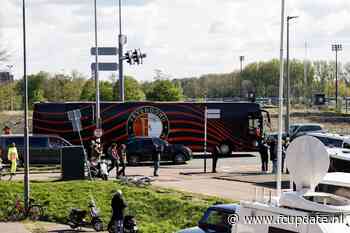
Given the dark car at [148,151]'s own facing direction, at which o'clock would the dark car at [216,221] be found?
the dark car at [216,221] is roughly at 3 o'clock from the dark car at [148,151].

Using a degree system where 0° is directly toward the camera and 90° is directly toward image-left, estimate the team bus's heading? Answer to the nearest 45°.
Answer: approximately 270°

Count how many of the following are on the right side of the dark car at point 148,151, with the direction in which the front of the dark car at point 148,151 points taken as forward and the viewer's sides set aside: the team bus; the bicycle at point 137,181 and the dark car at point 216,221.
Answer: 2

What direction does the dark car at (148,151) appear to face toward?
to the viewer's right

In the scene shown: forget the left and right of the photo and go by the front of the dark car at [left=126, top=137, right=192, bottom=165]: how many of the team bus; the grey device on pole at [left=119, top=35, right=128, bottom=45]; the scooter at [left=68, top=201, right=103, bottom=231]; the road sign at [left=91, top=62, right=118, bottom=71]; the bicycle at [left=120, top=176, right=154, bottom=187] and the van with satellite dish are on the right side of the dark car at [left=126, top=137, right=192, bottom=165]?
3

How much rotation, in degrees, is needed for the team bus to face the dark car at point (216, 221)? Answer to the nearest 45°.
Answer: approximately 90° to its right
